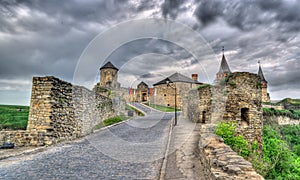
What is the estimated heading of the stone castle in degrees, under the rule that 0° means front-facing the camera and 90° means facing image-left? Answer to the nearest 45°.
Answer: approximately 0°

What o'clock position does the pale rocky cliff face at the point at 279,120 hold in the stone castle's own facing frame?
The pale rocky cliff face is roughly at 8 o'clock from the stone castle.
